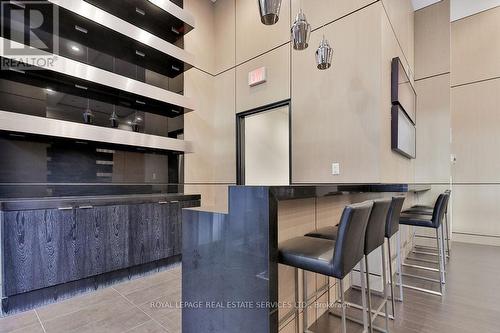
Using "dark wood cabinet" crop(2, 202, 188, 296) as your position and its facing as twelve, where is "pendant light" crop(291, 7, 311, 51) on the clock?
The pendant light is roughly at 12 o'clock from the dark wood cabinet.

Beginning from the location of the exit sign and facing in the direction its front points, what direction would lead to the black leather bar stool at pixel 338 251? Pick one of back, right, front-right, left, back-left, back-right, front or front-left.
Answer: front-left

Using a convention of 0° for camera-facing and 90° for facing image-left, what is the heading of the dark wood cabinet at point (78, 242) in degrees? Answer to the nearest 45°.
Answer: approximately 315°

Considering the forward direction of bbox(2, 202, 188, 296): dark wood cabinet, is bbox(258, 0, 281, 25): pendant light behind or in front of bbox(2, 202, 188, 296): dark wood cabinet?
in front

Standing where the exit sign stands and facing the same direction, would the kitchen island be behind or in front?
in front

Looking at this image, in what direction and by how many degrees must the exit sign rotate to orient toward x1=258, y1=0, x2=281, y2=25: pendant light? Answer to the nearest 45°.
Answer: approximately 45° to its left

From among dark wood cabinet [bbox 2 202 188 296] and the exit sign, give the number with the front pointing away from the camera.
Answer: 0

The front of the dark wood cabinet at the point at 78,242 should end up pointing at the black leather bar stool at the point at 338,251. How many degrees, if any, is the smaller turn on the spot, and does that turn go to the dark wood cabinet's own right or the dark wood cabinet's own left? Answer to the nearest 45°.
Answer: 0° — it already faces it

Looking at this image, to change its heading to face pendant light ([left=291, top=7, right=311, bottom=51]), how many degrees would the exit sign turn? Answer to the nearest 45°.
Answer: approximately 45° to its left

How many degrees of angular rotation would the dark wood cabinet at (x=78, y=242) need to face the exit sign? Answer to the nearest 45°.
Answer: approximately 45° to its left
